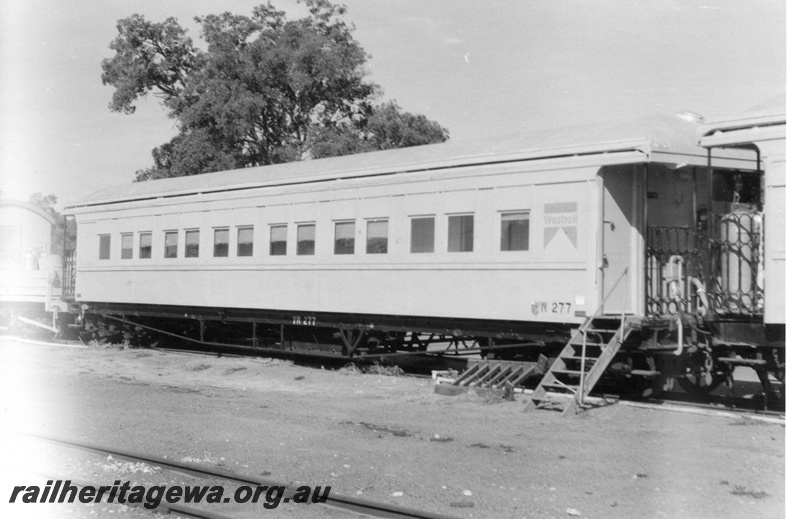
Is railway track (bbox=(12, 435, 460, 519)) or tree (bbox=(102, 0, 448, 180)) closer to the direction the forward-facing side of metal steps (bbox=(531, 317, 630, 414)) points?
the railway track

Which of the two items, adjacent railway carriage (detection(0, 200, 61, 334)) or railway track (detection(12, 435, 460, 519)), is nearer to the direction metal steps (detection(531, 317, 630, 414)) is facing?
the railway track

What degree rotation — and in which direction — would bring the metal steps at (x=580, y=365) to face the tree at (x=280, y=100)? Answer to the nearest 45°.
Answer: approximately 90° to its right

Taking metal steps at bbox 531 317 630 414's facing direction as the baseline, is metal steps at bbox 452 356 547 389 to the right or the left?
on its right

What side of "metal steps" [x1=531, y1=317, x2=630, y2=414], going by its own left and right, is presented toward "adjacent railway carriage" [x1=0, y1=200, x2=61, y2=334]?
right

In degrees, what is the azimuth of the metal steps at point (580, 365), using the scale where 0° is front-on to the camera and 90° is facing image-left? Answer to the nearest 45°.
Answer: approximately 45°
